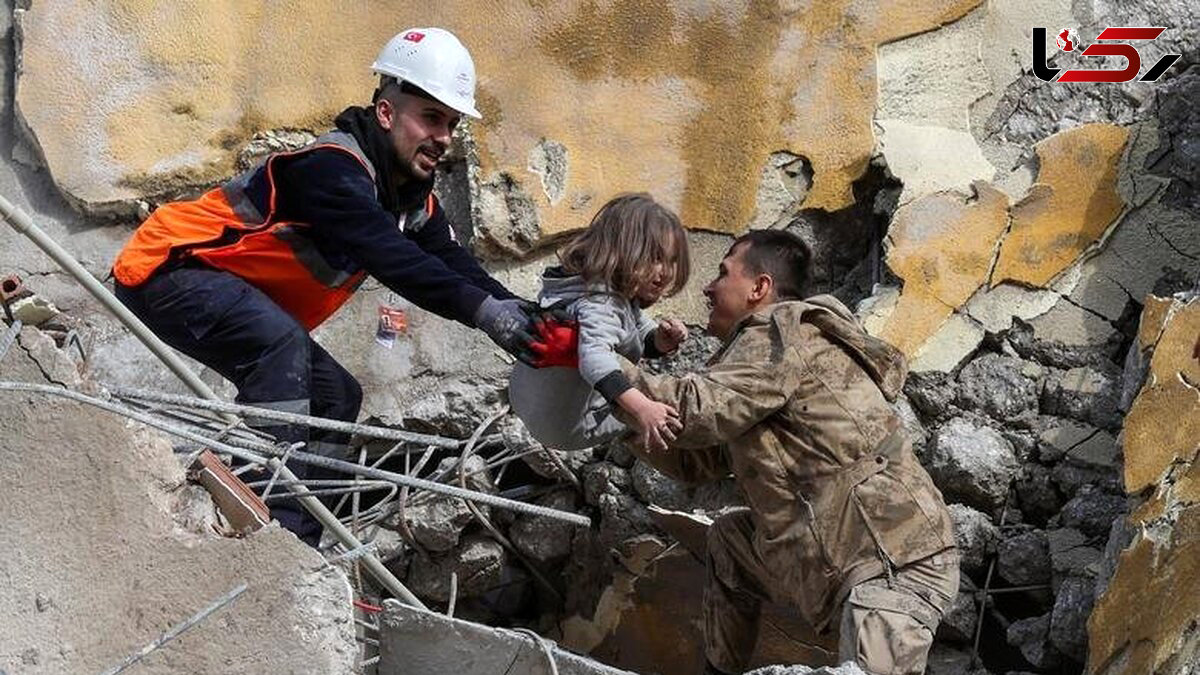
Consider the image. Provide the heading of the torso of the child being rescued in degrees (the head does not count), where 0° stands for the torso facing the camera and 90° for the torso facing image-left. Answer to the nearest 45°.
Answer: approximately 270°

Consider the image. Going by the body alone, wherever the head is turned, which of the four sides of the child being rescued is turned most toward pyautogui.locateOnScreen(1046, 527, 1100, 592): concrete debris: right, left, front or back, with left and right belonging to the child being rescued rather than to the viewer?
front

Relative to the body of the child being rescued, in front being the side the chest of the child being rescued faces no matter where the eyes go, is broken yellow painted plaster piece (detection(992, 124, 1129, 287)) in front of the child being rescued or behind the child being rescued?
in front

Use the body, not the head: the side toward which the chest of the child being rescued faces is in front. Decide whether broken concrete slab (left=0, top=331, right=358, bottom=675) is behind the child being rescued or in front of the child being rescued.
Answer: behind

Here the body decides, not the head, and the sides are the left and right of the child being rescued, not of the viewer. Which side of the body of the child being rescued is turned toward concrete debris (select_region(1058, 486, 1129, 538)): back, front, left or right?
front

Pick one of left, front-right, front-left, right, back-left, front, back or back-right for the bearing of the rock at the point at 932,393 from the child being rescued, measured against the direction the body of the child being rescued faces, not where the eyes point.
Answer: front-left

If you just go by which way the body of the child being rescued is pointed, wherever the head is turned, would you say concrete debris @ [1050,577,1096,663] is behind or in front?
in front

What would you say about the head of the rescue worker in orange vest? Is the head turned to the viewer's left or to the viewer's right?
to the viewer's right
